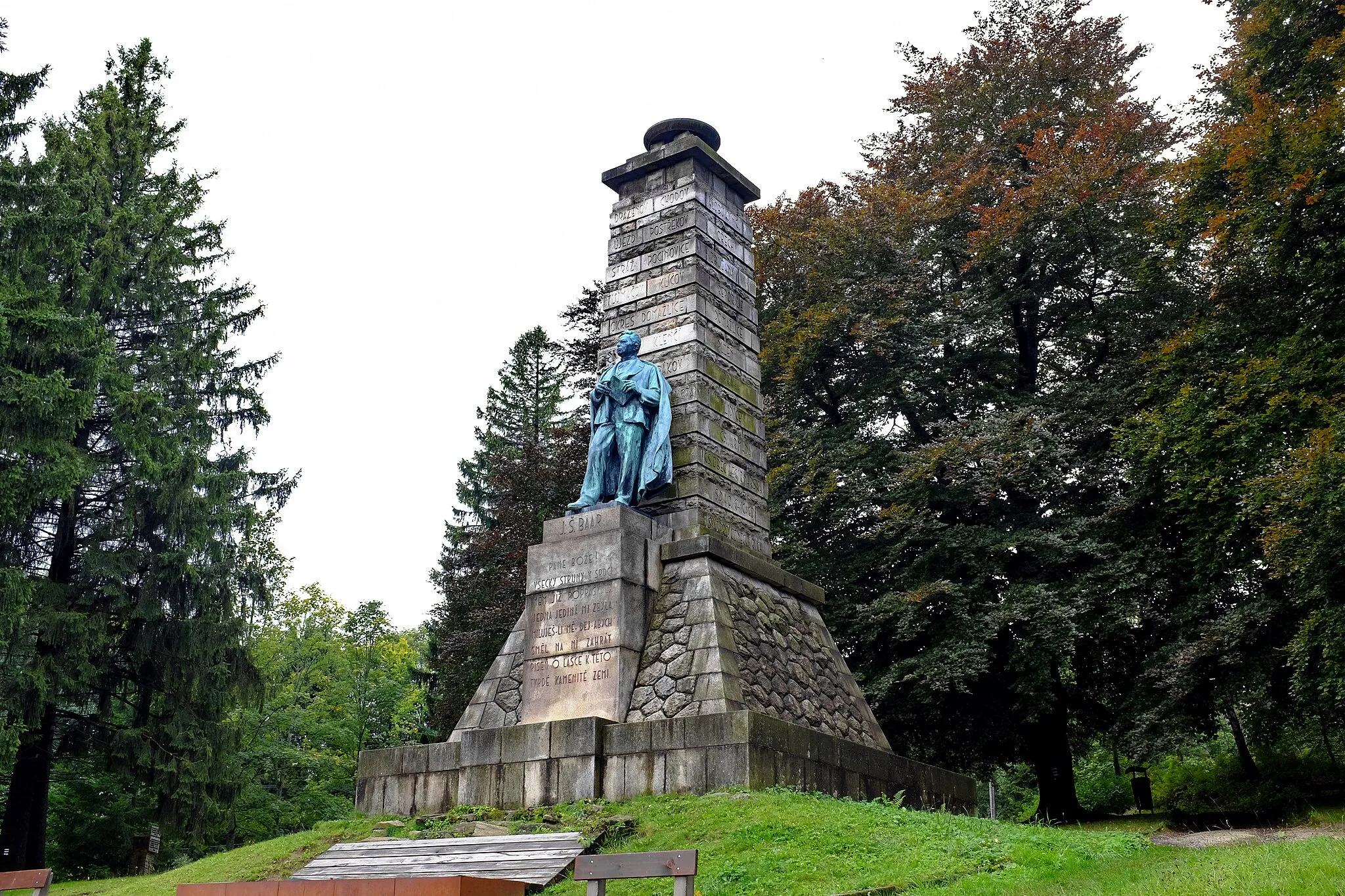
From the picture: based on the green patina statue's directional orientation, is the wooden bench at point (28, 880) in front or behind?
in front

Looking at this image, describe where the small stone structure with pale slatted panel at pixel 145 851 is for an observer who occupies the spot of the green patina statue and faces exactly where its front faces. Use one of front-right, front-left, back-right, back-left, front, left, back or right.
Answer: right

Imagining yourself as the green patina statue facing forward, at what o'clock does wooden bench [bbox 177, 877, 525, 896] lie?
The wooden bench is roughly at 11 o'clock from the green patina statue.

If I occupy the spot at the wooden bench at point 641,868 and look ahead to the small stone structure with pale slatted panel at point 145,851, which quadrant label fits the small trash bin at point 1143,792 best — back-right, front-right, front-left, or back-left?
front-right

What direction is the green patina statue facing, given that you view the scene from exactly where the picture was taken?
facing the viewer and to the left of the viewer

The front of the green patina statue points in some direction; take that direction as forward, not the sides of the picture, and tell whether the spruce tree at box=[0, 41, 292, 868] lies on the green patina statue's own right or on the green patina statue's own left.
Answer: on the green patina statue's own right

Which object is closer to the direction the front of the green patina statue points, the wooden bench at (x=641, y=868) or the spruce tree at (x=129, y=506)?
the wooden bench

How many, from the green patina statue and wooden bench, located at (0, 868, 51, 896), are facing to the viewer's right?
0
